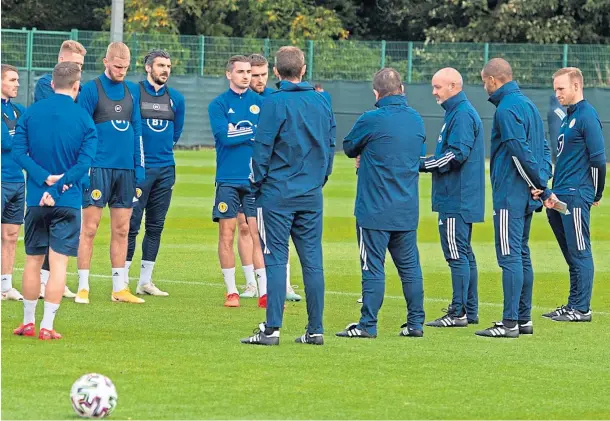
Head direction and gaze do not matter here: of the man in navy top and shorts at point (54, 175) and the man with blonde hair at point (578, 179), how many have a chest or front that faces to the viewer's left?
1

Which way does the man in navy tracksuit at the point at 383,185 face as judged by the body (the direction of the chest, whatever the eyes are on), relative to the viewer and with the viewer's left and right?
facing away from the viewer and to the left of the viewer

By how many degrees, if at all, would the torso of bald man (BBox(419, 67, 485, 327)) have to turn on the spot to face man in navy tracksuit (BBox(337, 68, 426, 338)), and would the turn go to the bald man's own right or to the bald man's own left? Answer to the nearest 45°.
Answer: approximately 45° to the bald man's own left

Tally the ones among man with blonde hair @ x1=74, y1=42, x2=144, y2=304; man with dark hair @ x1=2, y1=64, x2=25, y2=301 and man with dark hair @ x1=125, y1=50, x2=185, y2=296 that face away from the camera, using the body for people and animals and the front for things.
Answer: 0

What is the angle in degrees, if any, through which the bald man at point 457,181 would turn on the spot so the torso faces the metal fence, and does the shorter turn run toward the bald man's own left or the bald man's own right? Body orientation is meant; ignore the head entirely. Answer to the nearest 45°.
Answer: approximately 90° to the bald man's own right

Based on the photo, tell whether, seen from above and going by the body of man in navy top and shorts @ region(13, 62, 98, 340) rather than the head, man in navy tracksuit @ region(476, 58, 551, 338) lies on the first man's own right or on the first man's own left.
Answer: on the first man's own right

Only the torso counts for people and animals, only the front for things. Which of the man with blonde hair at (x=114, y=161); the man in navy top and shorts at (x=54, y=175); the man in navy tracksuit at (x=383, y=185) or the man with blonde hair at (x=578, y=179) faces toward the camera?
the man with blonde hair at (x=114, y=161)

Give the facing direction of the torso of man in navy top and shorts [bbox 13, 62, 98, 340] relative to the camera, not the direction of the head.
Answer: away from the camera

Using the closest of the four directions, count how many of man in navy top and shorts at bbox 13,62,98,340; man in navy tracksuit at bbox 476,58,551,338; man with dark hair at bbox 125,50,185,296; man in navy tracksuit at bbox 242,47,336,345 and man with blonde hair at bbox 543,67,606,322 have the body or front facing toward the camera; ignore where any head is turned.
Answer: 1

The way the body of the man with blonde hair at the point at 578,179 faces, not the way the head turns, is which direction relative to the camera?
to the viewer's left

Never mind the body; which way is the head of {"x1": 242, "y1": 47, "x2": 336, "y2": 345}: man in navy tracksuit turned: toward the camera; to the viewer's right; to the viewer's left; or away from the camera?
away from the camera

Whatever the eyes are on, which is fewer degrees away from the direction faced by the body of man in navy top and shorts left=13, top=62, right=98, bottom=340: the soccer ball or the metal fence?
the metal fence

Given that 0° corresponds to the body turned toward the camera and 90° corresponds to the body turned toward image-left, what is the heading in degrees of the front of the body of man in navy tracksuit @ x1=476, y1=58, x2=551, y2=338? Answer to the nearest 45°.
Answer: approximately 135°

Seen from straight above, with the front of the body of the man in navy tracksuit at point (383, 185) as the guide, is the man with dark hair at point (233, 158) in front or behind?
in front

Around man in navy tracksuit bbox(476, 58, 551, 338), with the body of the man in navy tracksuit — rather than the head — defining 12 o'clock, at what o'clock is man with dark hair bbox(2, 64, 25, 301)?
The man with dark hair is roughly at 11 o'clock from the man in navy tracksuit.

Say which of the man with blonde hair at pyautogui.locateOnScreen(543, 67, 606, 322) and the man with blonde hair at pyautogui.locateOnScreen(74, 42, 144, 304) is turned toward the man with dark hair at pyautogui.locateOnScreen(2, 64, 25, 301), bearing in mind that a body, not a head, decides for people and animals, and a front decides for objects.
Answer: the man with blonde hair at pyautogui.locateOnScreen(543, 67, 606, 322)

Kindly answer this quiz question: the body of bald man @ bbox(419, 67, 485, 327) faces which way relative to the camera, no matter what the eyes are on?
to the viewer's left

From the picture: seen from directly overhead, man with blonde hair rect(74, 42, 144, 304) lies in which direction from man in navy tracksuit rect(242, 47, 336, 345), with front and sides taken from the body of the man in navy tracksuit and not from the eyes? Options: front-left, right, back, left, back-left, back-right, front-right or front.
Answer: front

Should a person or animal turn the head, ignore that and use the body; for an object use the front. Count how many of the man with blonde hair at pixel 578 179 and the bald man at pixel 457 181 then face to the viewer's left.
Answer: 2

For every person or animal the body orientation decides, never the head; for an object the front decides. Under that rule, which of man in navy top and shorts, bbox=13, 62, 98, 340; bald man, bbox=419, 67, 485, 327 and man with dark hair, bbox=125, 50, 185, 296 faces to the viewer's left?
the bald man

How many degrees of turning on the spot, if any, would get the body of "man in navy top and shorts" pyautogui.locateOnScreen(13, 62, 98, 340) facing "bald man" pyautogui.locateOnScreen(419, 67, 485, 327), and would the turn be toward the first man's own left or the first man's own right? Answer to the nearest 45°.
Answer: approximately 90° to the first man's own right

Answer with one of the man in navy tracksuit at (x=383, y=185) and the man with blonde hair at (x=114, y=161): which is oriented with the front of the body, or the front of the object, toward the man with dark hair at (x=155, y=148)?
the man in navy tracksuit
